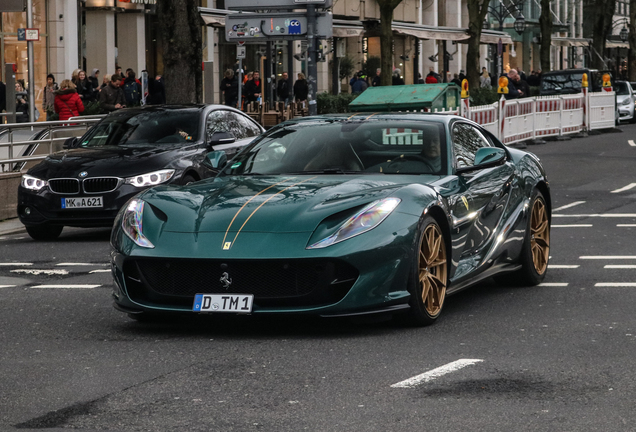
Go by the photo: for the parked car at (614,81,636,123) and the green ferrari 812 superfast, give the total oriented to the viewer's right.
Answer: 0

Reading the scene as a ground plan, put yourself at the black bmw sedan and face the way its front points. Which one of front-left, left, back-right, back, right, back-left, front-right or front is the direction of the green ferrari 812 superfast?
front-left

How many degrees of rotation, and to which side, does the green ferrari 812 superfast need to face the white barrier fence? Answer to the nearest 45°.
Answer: approximately 135° to its right

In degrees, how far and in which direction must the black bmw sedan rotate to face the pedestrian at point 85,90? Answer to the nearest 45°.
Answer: approximately 135° to its right

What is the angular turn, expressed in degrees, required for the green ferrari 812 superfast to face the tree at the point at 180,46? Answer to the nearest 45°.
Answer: approximately 135° to its right

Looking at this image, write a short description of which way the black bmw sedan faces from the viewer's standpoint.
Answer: facing the viewer and to the left of the viewer

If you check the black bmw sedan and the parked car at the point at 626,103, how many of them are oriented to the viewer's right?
0

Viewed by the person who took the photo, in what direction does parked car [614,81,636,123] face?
facing the viewer

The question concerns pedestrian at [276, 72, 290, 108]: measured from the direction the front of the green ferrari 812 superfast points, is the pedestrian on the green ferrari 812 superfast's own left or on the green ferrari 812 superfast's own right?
on the green ferrari 812 superfast's own right

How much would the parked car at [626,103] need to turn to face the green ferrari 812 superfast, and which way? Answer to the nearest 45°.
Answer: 0° — it already faces it

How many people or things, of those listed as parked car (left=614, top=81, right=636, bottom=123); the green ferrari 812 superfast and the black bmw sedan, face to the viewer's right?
0

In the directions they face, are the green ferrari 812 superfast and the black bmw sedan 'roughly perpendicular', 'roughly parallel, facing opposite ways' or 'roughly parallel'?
roughly parallel
